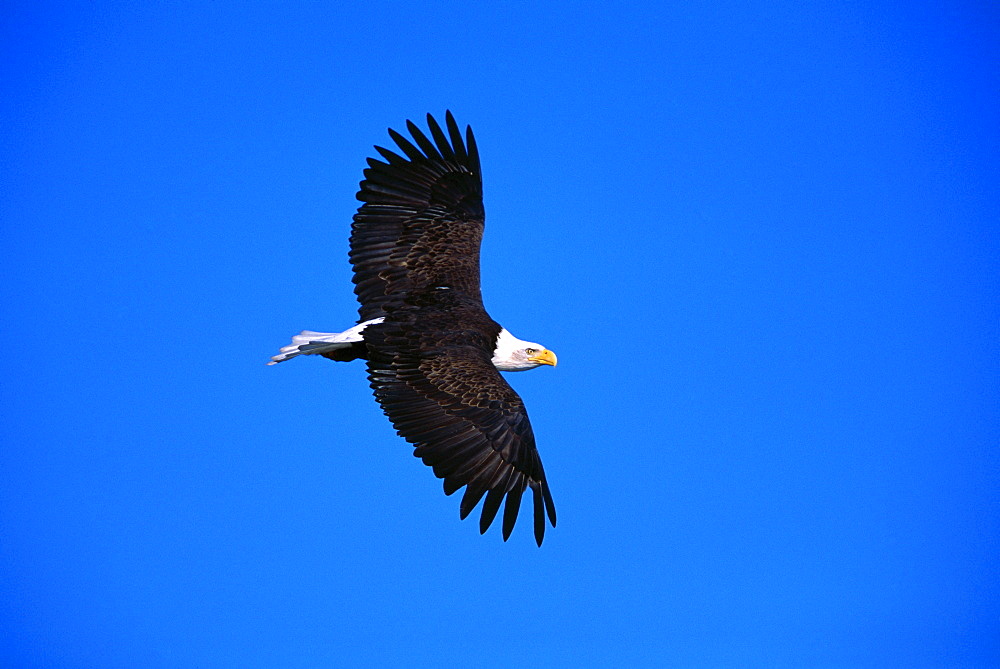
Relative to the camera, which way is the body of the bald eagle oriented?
to the viewer's right
